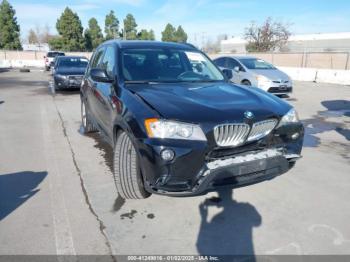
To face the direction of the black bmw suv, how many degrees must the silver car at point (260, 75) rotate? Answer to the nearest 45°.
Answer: approximately 45° to its right

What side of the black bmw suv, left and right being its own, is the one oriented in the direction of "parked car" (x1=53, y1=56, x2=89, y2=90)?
back

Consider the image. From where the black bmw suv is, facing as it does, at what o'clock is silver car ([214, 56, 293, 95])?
The silver car is roughly at 8 o'clock from the black bmw suv.

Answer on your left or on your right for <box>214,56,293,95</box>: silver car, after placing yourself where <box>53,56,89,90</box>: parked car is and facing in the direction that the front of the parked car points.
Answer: on your left

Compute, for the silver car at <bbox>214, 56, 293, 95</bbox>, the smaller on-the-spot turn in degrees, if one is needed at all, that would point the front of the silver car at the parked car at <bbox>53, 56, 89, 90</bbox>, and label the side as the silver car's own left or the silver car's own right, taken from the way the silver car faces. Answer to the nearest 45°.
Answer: approximately 135° to the silver car's own right

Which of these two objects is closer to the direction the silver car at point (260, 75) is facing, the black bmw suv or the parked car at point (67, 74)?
the black bmw suv

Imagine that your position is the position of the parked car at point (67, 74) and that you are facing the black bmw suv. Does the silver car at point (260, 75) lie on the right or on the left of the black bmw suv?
left

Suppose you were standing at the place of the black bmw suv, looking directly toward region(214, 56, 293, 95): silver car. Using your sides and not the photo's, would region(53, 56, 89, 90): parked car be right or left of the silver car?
left

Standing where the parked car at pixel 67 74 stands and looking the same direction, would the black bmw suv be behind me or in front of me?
in front

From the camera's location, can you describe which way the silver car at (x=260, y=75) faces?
facing the viewer and to the right of the viewer

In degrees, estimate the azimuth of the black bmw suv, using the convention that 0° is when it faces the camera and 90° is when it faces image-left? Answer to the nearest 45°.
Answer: approximately 315°

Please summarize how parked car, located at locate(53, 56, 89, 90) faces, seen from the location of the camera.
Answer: facing the viewer
